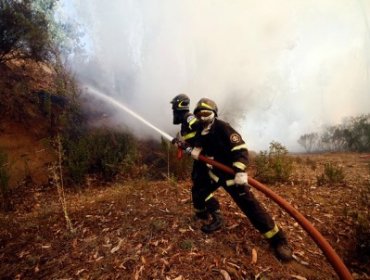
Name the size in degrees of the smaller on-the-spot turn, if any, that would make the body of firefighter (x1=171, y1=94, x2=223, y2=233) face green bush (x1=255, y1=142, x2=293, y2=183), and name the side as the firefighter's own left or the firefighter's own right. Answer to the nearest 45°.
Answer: approximately 135° to the firefighter's own right

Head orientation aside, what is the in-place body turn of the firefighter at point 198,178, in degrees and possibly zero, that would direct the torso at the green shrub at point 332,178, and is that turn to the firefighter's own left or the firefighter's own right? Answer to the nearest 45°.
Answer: approximately 135° to the firefighter's own right

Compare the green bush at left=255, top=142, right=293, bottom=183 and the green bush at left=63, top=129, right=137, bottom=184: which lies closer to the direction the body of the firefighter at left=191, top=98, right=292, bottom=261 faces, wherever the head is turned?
the green bush at left=63, top=129, right=137, bottom=184

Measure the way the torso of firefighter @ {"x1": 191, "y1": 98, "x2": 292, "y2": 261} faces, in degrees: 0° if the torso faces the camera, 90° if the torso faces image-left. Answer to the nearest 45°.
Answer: approximately 45°

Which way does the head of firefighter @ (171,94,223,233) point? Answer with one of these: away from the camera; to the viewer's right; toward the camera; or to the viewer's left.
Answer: to the viewer's left

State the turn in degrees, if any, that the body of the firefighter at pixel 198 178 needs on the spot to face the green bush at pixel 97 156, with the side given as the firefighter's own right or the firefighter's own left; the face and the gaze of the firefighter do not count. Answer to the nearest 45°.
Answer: approximately 45° to the firefighter's own right

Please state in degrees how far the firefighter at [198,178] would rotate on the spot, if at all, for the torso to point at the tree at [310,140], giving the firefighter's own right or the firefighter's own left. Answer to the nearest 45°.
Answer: approximately 135° to the firefighter's own right

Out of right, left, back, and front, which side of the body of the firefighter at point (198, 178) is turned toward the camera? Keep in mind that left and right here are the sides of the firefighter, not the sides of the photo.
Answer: left

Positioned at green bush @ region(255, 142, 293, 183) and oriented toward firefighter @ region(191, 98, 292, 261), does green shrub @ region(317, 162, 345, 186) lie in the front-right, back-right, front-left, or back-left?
back-left

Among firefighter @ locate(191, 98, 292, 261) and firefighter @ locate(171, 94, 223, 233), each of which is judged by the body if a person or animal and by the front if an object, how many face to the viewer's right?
0

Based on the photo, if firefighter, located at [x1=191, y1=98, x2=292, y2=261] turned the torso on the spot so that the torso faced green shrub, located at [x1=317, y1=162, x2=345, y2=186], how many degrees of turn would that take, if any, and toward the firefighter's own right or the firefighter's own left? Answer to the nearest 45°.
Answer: approximately 180°

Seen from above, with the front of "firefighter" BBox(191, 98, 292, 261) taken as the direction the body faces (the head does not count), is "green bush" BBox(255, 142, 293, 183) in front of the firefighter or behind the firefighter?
behind
